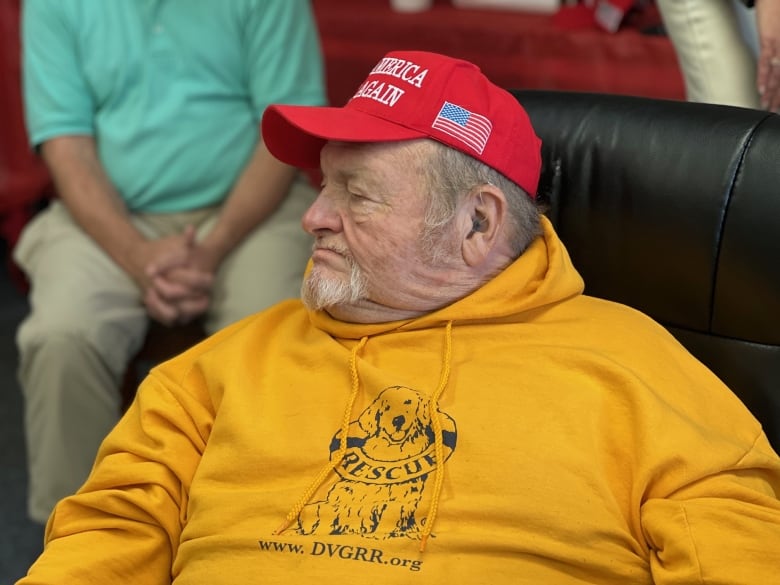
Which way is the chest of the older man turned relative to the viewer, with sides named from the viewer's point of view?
facing the viewer and to the left of the viewer

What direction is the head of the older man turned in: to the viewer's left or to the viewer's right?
to the viewer's left
